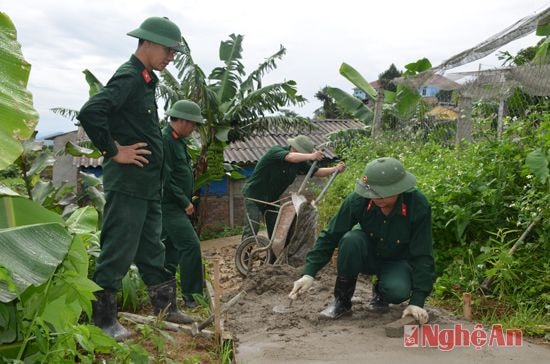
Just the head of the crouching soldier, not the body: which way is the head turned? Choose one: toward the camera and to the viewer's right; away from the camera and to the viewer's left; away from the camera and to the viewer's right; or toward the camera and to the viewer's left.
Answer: toward the camera and to the viewer's left

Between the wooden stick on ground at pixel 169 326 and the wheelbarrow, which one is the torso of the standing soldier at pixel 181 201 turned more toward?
the wheelbarrow

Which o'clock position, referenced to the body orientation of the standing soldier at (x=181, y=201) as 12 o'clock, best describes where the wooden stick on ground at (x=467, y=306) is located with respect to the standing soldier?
The wooden stick on ground is roughly at 1 o'clock from the standing soldier.

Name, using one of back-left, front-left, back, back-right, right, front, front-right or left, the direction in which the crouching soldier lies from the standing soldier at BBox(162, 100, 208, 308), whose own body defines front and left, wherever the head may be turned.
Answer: front-right

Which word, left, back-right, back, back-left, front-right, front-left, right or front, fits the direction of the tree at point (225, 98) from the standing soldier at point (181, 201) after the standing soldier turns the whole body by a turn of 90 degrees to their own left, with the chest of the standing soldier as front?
front

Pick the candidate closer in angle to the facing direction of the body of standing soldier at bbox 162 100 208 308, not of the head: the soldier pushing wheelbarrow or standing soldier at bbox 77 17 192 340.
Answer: the soldier pushing wheelbarrow

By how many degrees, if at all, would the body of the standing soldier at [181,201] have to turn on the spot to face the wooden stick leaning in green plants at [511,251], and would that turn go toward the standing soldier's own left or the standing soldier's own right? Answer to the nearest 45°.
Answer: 0° — they already face it

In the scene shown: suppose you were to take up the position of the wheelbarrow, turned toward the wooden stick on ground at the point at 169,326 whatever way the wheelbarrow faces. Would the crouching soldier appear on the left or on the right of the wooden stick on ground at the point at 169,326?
left

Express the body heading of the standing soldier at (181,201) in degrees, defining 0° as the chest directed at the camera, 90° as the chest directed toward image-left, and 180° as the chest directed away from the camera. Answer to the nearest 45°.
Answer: approximately 270°

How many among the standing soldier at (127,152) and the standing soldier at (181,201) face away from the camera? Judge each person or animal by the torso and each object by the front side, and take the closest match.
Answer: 0

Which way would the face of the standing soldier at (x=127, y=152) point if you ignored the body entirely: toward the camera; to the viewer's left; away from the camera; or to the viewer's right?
to the viewer's right

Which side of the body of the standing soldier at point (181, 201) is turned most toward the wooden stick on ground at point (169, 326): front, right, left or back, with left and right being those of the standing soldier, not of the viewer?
right

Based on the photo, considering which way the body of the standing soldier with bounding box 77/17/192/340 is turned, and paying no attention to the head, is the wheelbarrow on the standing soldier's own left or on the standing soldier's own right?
on the standing soldier's own left

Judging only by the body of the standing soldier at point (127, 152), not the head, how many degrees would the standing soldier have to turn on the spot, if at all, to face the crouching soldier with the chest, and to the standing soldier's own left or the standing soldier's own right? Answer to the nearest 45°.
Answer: approximately 45° to the standing soldier's own left

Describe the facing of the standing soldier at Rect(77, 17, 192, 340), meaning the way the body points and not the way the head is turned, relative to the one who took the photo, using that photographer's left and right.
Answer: facing the viewer and to the right of the viewer

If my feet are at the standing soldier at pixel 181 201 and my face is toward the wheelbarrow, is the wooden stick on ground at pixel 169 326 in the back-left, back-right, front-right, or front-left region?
back-right
